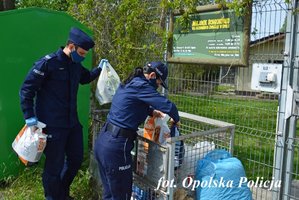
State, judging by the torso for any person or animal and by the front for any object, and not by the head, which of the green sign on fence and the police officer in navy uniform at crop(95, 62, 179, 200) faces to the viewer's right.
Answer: the police officer in navy uniform

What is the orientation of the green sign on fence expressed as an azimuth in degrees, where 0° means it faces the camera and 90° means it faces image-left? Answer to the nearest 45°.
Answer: approximately 0°

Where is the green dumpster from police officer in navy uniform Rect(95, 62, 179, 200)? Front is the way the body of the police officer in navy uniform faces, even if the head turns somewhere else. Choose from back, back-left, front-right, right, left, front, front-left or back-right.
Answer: back-left

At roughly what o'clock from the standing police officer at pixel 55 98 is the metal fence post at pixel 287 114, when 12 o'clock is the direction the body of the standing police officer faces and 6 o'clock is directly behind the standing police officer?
The metal fence post is roughly at 11 o'clock from the standing police officer.

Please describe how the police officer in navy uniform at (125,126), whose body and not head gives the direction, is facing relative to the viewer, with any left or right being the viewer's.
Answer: facing to the right of the viewer

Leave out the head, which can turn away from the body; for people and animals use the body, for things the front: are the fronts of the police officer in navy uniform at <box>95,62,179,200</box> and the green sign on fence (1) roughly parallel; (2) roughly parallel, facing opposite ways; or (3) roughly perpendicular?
roughly perpendicular

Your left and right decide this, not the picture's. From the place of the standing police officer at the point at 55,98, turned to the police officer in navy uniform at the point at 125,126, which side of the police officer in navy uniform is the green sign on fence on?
left

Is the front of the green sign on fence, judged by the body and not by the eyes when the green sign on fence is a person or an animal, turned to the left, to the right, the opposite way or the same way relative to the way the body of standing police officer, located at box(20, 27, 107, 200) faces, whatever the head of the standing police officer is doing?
to the right

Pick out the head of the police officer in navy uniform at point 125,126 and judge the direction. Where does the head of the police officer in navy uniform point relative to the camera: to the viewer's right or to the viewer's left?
to the viewer's right

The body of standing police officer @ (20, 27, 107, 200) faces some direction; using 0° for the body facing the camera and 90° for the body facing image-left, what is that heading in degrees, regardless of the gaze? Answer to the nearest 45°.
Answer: approximately 315°
